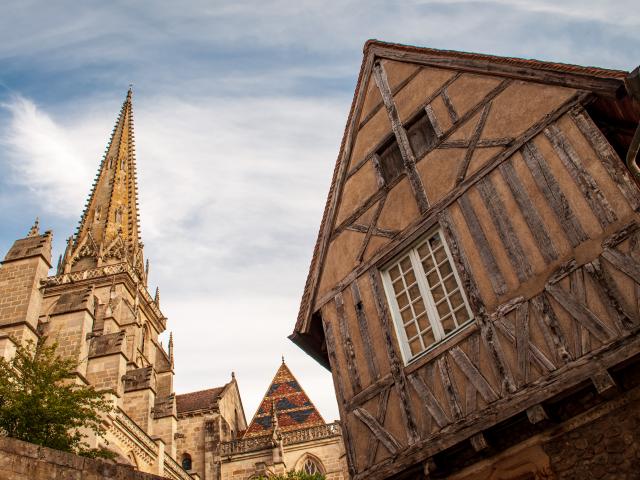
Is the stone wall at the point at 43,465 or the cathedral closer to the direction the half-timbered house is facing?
the stone wall

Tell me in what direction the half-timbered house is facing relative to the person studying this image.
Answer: facing the viewer and to the left of the viewer

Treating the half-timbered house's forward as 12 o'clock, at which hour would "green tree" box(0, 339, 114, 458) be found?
The green tree is roughly at 2 o'clock from the half-timbered house.

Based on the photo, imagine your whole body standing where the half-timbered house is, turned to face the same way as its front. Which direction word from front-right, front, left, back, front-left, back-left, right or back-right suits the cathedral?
right

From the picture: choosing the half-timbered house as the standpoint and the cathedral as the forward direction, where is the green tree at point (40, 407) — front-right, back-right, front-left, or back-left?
front-left

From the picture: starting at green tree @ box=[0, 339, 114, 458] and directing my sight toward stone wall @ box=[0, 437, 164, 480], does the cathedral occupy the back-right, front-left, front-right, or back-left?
back-left

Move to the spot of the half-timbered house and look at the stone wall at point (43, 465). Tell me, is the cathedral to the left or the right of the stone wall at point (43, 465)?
right

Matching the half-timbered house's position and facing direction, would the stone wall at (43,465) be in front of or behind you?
in front
